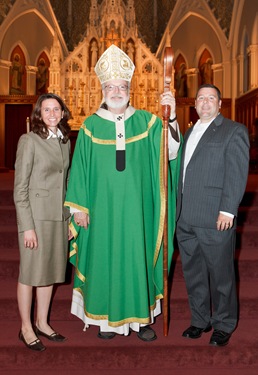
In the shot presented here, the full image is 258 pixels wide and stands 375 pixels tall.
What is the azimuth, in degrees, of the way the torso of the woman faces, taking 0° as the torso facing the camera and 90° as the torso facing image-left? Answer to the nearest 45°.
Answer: approximately 315°

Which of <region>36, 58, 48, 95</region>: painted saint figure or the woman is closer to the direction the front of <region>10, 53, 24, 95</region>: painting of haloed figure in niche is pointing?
the woman

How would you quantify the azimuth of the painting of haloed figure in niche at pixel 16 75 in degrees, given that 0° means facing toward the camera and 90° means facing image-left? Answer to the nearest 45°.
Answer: approximately 0°

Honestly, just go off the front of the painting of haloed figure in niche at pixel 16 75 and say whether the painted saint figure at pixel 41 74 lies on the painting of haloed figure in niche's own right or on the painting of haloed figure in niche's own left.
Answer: on the painting of haloed figure in niche's own left

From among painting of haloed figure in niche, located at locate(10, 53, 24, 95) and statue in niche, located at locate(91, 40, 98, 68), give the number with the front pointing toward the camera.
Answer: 2

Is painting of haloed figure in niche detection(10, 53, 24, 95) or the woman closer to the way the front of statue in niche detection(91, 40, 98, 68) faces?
the woman
